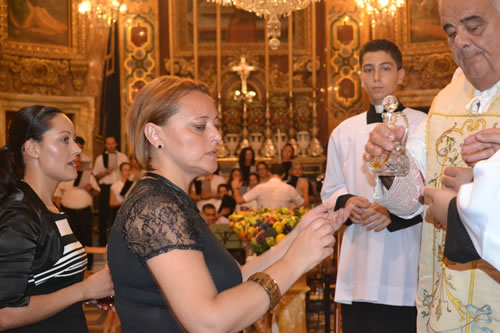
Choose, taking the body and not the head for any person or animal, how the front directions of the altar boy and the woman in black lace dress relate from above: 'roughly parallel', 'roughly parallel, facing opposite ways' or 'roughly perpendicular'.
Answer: roughly perpendicular

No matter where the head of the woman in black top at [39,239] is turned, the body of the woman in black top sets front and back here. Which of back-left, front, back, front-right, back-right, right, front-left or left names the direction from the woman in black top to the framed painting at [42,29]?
left

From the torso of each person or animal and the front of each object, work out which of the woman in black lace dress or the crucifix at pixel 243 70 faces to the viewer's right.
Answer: the woman in black lace dress

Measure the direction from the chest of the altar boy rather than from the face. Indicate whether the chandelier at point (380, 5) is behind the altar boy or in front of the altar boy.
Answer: behind

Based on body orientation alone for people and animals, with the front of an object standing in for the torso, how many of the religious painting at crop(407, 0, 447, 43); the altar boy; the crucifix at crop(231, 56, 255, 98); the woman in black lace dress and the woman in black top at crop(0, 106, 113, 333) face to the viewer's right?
2

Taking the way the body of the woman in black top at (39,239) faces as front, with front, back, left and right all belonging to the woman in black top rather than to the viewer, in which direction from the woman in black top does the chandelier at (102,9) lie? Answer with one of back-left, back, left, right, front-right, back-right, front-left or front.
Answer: left

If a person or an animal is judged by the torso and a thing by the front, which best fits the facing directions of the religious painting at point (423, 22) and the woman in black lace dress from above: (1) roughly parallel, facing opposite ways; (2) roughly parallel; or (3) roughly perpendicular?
roughly perpendicular

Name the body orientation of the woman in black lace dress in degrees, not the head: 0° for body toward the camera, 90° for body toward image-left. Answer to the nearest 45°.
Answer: approximately 270°

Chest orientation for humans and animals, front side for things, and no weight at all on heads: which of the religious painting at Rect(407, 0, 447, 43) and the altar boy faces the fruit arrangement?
the religious painting

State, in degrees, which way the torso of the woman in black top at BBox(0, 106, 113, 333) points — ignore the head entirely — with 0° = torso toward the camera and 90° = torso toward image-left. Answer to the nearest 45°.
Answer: approximately 270°

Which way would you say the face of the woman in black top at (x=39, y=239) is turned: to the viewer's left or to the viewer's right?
to the viewer's right

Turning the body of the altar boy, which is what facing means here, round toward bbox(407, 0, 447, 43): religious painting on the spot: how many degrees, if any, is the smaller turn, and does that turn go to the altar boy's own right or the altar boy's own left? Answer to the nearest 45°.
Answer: approximately 180°
